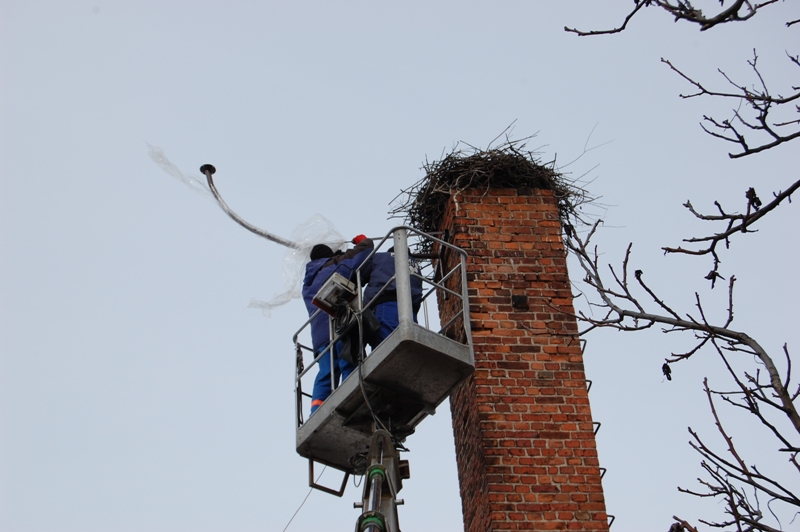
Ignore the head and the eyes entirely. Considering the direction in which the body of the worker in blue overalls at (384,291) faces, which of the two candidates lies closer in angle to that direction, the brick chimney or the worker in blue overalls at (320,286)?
the brick chimney

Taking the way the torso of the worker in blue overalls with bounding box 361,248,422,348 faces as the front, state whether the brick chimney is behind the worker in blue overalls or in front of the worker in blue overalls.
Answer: in front

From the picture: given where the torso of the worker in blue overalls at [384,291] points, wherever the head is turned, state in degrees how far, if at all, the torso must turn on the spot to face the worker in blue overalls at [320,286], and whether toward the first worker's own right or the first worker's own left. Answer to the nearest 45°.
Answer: approximately 135° to the first worker's own left
